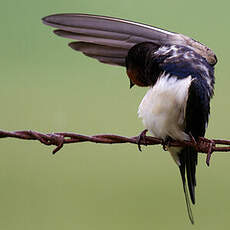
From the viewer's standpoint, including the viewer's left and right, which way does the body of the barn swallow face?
facing the viewer and to the left of the viewer
